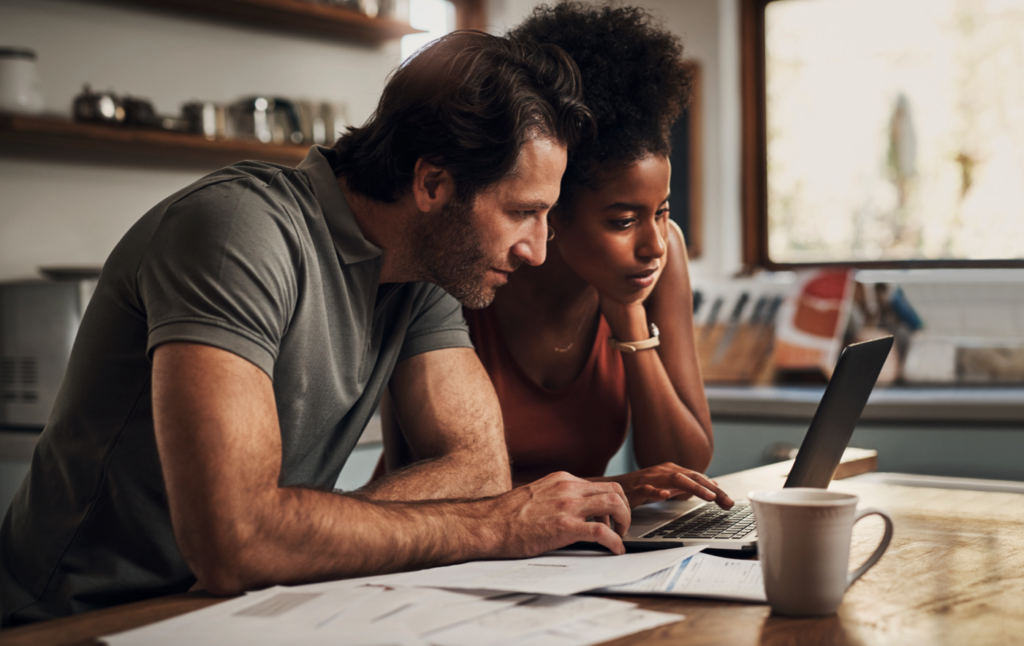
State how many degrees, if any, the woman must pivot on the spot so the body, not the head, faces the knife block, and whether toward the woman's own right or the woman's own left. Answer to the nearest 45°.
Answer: approximately 135° to the woman's own left

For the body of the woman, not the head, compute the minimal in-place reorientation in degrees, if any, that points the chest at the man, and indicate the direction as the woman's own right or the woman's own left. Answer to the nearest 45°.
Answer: approximately 90° to the woman's own right

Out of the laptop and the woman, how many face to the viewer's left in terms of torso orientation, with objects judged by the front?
1

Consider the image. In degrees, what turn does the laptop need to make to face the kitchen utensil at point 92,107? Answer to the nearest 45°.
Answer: approximately 45° to its right

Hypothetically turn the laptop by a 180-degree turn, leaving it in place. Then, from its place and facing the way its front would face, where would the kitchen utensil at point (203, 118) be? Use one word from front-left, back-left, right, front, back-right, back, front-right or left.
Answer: back-left

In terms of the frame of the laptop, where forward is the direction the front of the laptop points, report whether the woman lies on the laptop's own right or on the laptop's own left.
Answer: on the laptop's own right

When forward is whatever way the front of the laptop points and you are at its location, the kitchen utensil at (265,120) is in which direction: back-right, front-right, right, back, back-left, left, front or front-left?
front-right

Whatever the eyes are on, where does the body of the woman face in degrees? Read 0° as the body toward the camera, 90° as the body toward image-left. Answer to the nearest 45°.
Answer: approximately 315°

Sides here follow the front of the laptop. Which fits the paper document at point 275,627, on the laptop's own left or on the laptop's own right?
on the laptop's own left

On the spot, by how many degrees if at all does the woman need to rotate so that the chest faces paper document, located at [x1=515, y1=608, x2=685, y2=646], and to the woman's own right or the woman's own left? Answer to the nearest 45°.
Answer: approximately 45° to the woman's own right

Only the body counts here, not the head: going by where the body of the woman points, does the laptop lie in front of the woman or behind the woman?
in front

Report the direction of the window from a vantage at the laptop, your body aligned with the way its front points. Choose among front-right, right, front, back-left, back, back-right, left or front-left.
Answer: right

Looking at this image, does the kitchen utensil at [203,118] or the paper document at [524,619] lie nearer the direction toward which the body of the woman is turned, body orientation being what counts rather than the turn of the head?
the paper document

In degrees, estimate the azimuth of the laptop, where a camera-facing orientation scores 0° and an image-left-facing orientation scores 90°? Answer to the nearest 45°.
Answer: approximately 90°

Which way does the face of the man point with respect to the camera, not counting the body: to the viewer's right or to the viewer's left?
to the viewer's right
